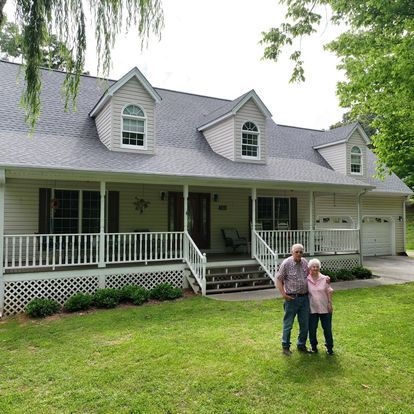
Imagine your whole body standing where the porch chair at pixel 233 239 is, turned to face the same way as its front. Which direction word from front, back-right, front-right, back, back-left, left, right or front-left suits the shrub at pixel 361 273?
front-left

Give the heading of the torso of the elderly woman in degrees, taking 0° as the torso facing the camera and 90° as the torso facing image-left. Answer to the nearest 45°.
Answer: approximately 0°

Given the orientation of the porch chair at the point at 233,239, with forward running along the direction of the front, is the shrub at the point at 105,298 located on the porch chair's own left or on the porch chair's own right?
on the porch chair's own right

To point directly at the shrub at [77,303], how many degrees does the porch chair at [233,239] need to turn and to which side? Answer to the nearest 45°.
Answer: approximately 90° to its right

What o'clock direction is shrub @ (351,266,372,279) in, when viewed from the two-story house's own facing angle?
The shrub is roughly at 10 o'clock from the two-story house.
